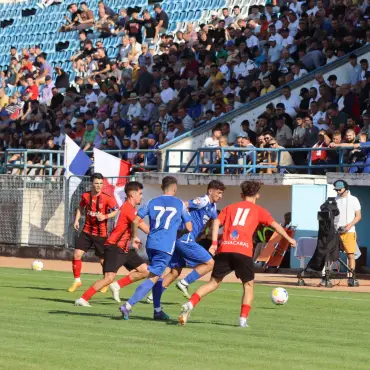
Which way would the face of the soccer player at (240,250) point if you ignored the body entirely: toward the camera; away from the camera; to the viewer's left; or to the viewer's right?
away from the camera

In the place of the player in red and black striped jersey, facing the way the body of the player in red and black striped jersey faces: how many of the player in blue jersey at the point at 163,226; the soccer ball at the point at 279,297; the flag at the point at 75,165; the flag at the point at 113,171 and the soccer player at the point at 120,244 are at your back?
2

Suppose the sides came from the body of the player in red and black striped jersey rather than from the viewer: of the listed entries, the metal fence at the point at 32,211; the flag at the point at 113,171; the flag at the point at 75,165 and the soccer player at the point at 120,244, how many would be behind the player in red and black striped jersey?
3

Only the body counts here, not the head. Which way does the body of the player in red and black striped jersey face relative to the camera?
toward the camera

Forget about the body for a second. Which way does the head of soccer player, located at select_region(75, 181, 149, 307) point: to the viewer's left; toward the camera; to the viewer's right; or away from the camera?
to the viewer's right

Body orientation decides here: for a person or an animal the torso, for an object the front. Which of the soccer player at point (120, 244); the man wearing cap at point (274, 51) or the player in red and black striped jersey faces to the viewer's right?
the soccer player

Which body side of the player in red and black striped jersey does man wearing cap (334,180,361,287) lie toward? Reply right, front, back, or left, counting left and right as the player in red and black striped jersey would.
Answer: left

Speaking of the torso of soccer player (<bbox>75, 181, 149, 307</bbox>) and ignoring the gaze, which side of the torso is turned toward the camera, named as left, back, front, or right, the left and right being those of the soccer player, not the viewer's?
right

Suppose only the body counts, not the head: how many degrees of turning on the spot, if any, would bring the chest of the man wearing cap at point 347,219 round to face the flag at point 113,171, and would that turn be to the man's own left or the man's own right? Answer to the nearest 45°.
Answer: approximately 90° to the man's own right

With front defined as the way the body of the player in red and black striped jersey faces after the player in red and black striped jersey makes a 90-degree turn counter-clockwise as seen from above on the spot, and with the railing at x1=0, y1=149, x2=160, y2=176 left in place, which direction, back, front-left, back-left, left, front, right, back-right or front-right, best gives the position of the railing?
left

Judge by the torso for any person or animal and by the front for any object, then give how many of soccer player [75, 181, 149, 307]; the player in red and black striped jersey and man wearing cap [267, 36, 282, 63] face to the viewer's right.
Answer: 1

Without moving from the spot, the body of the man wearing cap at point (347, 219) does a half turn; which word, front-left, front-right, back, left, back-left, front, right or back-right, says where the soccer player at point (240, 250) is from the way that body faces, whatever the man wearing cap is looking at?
back-right

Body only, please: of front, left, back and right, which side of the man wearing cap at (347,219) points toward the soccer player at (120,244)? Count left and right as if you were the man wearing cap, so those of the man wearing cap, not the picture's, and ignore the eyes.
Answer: front

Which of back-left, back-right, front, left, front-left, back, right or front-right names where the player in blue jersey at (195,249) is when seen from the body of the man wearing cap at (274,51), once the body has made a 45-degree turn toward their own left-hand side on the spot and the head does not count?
front

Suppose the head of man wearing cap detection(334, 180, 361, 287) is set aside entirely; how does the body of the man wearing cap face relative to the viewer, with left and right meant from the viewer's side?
facing the viewer and to the left of the viewer
